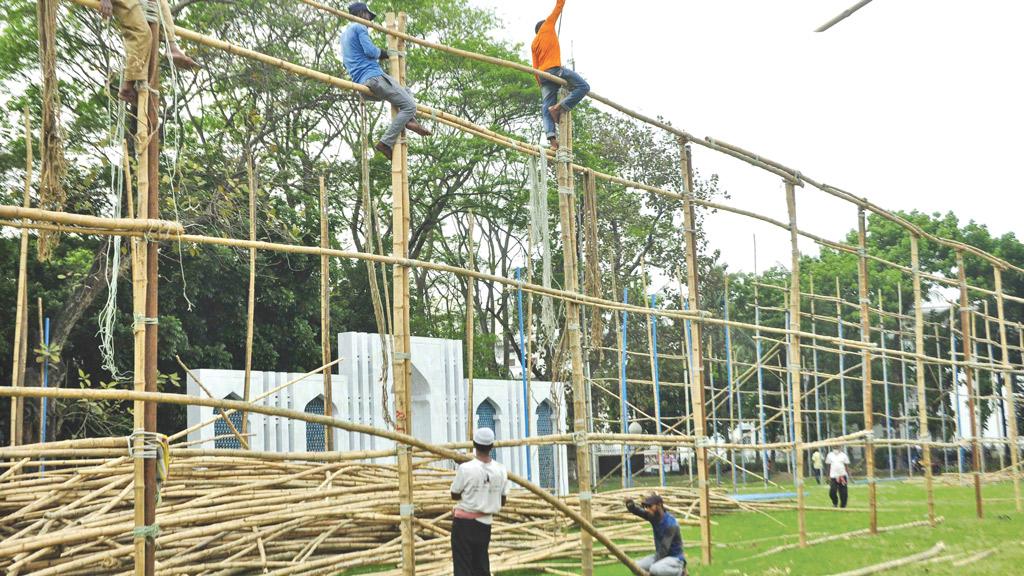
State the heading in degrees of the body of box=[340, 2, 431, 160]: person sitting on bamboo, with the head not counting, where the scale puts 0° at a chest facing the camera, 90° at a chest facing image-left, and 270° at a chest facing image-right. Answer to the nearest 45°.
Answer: approximately 270°

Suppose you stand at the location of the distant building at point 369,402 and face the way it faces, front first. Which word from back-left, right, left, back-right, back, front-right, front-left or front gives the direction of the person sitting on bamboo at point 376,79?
front

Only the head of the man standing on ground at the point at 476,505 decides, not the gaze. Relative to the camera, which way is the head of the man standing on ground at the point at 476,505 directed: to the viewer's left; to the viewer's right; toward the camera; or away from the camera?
away from the camera

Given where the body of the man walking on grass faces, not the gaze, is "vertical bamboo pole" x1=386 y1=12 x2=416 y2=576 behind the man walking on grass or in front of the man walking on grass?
in front

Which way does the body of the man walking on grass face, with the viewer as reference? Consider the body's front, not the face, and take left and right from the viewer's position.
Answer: facing the viewer

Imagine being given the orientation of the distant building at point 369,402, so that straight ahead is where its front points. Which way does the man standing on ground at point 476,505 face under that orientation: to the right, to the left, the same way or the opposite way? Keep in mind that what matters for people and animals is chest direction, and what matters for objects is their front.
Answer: the opposite way

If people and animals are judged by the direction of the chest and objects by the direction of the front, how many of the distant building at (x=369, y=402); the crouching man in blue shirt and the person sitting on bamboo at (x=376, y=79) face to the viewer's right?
1

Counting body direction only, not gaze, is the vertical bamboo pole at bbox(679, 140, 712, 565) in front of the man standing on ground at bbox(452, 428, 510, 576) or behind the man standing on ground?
in front

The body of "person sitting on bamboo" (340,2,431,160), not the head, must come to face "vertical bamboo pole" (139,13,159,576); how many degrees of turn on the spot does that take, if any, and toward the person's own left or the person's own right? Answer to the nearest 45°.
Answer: approximately 135° to the person's own right

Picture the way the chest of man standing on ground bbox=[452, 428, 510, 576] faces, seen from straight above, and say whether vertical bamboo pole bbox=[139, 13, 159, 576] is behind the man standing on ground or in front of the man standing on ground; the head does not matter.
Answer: behind

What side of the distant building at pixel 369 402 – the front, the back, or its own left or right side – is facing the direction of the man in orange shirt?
front

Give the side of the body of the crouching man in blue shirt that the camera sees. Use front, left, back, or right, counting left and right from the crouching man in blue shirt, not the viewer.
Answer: left

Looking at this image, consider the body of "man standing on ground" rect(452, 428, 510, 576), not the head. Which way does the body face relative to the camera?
away from the camera

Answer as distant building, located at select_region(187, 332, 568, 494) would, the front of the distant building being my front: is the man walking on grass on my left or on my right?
on my left
